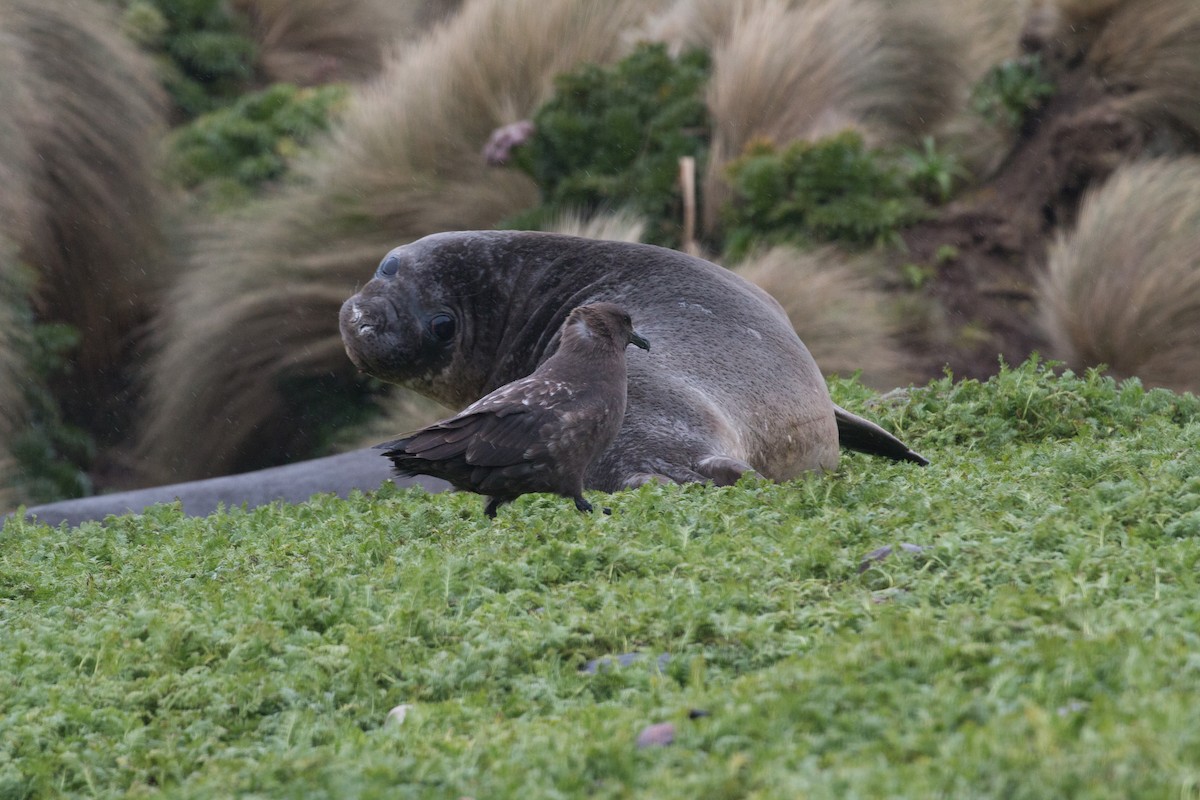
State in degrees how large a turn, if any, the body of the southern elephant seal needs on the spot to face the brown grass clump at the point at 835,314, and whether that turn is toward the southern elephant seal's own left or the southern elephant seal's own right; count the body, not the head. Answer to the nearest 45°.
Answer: approximately 135° to the southern elephant seal's own right

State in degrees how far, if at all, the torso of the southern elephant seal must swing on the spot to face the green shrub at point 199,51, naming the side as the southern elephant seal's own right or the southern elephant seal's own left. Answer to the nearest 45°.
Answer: approximately 90° to the southern elephant seal's own right

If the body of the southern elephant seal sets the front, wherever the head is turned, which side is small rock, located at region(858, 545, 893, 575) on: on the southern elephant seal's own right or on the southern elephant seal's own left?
on the southern elephant seal's own left

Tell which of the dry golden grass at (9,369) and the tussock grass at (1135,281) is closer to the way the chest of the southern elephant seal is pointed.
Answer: the dry golden grass

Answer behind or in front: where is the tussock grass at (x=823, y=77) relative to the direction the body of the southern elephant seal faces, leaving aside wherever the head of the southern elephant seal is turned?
behind

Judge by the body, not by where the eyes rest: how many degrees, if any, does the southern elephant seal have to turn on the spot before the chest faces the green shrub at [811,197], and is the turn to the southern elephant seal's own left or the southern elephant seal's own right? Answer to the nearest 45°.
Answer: approximately 135° to the southern elephant seal's own right

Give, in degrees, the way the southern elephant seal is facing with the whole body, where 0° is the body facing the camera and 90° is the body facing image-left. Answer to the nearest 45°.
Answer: approximately 45°

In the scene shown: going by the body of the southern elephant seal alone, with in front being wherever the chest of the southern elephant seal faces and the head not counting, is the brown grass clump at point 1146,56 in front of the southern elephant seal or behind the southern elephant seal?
behind

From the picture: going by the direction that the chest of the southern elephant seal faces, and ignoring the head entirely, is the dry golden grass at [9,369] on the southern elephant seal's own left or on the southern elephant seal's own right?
on the southern elephant seal's own right

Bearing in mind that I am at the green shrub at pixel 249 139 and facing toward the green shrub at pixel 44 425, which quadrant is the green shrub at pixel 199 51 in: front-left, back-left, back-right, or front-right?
back-right
